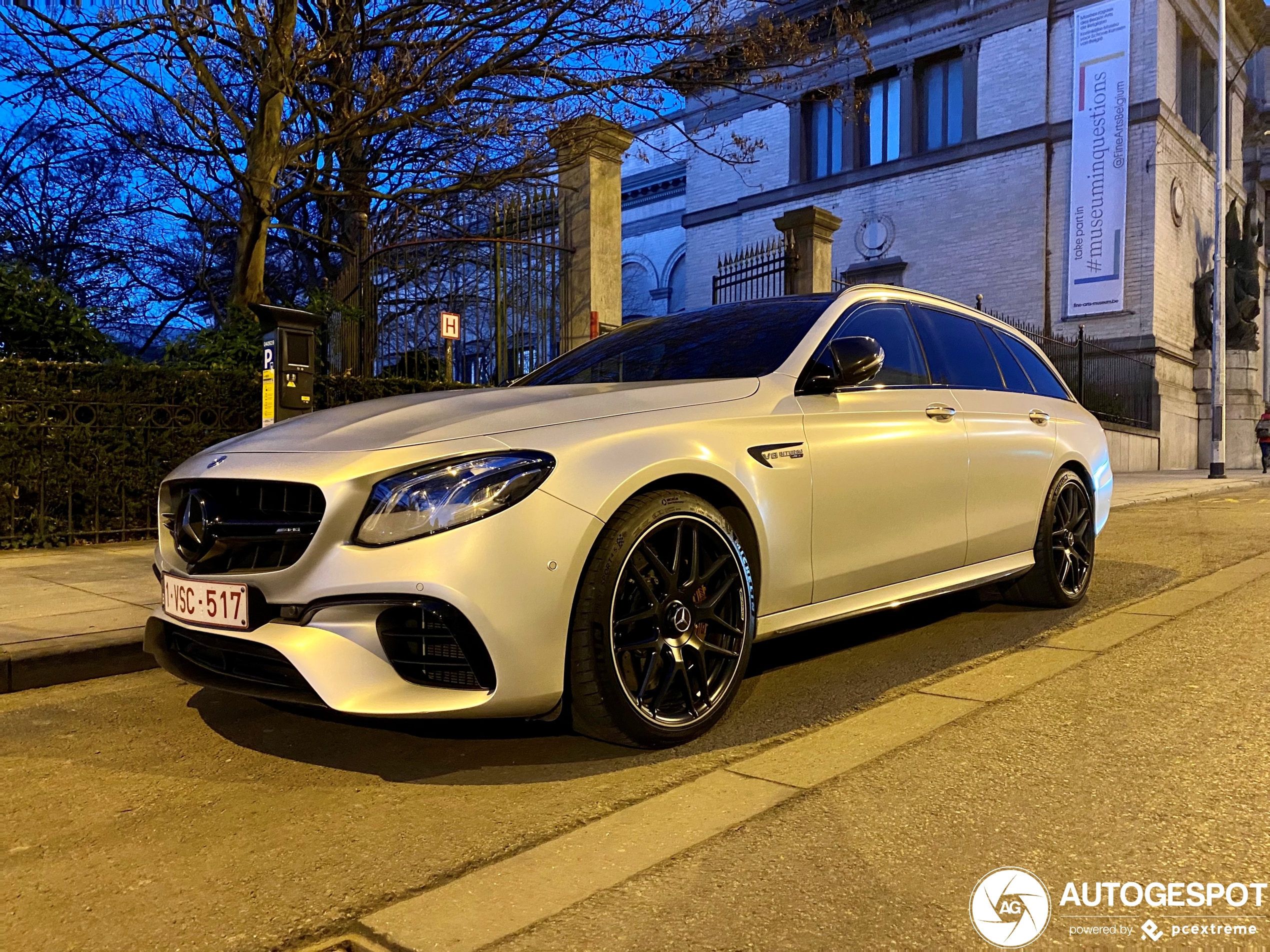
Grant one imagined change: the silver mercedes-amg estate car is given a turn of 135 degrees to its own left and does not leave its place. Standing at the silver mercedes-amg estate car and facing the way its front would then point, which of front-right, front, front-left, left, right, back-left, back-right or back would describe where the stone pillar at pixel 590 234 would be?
left

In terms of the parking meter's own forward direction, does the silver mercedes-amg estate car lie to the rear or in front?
in front

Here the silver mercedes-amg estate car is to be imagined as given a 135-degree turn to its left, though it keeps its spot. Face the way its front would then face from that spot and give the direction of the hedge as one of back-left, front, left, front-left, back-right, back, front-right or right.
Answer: back-left

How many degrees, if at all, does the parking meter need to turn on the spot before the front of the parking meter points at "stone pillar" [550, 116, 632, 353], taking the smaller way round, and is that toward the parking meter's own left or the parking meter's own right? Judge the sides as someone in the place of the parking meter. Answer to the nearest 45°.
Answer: approximately 90° to the parking meter's own left

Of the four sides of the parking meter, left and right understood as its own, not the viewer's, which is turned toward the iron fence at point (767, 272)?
left

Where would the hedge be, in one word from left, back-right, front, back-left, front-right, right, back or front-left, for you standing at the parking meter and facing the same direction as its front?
back

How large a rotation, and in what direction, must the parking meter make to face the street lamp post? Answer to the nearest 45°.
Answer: approximately 90° to its left

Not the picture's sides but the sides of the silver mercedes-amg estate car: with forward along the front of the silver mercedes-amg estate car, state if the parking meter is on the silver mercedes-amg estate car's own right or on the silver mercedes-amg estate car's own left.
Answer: on the silver mercedes-amg estate car's own right

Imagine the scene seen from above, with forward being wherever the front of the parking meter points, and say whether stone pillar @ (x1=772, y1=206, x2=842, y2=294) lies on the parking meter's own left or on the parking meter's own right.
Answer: on the parking meter's own left

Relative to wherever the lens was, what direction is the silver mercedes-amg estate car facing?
facing the viewer and to the left of the viewer

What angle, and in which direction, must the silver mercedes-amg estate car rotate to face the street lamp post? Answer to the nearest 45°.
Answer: approximately 180°
